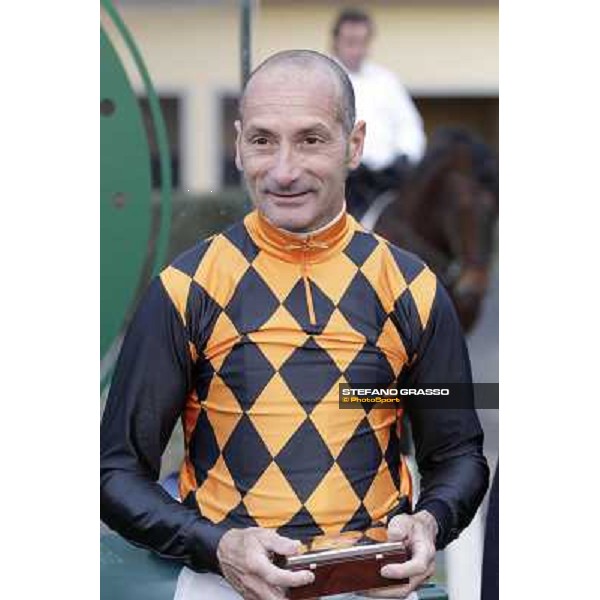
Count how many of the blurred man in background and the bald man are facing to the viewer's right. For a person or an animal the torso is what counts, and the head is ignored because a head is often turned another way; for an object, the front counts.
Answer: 0

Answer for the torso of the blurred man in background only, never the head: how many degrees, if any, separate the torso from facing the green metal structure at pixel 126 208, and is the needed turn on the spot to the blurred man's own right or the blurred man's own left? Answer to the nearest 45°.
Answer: approximately 45° to the blurred man's own right

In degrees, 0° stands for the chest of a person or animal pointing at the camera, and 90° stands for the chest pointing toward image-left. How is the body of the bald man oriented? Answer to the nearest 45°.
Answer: approximately 0°
